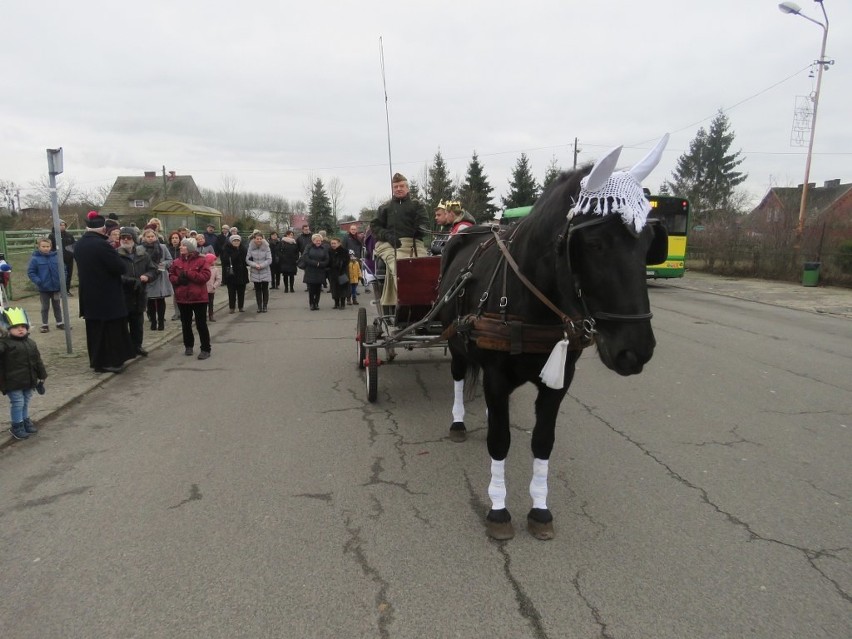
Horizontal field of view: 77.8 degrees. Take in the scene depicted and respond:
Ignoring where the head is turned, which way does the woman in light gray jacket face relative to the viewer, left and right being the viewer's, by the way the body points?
facing the viewer

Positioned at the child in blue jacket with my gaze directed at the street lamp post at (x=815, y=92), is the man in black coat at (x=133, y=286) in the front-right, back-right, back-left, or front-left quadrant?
front-right

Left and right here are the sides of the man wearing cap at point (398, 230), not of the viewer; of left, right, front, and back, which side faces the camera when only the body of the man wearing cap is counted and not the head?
front

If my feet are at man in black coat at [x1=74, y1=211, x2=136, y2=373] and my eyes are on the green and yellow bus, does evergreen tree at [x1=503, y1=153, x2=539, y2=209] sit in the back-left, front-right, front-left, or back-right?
front-left

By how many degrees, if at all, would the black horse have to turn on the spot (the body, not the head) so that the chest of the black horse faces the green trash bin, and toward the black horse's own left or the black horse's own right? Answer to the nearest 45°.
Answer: approximately 90° to the black horse's own left

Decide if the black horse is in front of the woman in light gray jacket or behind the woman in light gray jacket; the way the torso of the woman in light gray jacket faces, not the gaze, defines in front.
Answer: in front

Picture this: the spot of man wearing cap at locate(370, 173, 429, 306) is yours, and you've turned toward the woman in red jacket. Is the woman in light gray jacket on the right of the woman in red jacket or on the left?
right

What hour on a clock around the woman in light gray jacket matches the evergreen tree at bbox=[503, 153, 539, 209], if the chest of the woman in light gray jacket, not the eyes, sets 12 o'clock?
The evergreen tree is roughly at 7 o'clock from the woman in light gray jacket.

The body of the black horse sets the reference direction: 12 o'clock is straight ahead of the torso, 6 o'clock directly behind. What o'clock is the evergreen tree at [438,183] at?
The evergreen tree is roughly at 7 o'clock from the black horse.

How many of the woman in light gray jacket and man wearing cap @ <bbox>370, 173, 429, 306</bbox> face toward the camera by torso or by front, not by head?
2

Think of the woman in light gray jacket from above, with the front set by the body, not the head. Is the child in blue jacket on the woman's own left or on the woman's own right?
on the woman's own right
